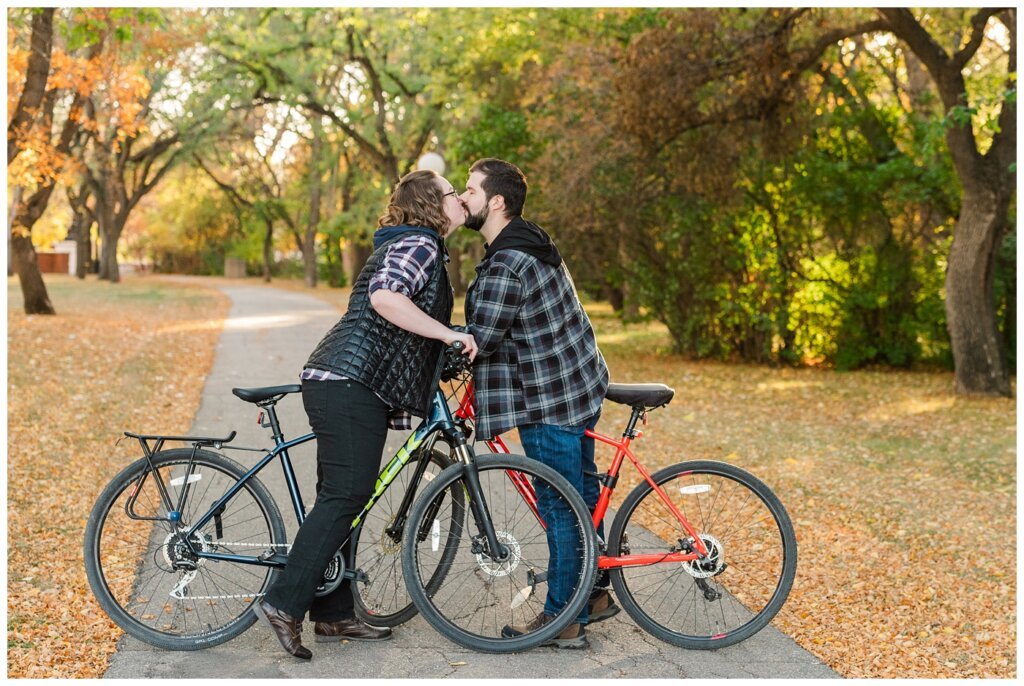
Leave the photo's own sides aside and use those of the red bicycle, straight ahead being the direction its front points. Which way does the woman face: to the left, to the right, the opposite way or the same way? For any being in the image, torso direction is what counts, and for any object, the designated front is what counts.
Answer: the opposite way

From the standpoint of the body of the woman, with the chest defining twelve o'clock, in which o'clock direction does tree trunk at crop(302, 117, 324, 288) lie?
The tree trunk is roughly at 9 o'clock from the woman.

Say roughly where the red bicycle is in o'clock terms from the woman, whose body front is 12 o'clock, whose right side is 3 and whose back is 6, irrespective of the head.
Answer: The red bicycle is roughly at 12 o'clock from the woman.

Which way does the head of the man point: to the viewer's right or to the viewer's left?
to the viewer's left

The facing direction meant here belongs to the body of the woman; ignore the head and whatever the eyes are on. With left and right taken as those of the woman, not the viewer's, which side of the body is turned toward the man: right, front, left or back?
front

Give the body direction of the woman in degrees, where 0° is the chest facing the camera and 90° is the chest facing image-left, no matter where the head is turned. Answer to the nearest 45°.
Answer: approximately 270°

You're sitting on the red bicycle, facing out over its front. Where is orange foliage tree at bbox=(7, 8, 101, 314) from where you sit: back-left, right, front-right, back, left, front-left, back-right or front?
front-right

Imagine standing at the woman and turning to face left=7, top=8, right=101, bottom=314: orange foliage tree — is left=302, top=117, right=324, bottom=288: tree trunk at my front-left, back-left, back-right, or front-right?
front-right

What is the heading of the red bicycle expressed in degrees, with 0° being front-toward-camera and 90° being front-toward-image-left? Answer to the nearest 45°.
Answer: approximately 90°

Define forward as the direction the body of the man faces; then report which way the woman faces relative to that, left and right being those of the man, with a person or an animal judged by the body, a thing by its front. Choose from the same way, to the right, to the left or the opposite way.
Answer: the opposite way

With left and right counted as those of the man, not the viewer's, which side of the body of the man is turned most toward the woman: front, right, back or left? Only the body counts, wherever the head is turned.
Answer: front

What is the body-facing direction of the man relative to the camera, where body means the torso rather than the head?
to the viewer's left

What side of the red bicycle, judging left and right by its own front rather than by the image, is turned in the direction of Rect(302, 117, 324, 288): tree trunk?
right
